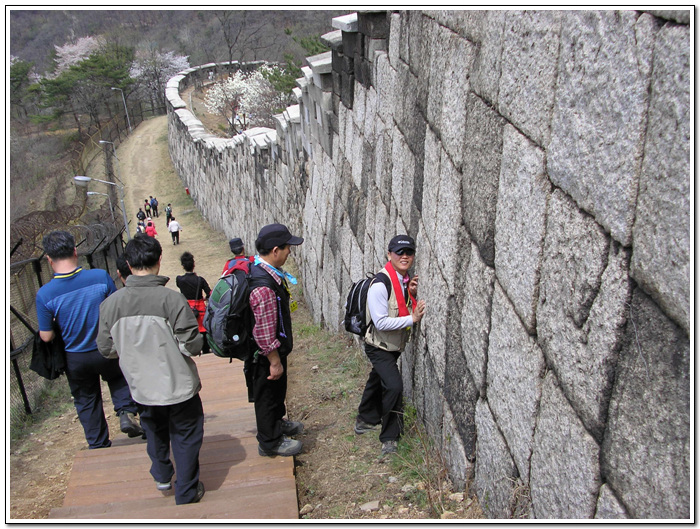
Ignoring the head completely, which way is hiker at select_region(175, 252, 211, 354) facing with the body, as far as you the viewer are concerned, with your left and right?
facing away from the viewer

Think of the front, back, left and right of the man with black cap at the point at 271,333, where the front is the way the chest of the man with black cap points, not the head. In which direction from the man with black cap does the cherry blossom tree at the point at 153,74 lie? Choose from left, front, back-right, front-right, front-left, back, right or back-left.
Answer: left

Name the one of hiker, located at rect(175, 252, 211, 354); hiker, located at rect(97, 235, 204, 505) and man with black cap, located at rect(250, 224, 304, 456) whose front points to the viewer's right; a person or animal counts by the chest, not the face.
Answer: the man with black cap

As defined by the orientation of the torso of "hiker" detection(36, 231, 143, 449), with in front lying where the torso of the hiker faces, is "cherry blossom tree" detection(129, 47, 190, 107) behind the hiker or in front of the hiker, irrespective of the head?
in front

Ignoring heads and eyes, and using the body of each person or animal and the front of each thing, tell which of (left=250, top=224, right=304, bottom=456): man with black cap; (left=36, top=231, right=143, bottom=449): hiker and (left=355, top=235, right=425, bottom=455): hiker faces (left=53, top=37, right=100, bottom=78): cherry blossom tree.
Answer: (left=36, top=231, right=143, bottom=449): hiker

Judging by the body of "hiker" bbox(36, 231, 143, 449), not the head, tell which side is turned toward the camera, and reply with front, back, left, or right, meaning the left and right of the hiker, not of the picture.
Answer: back

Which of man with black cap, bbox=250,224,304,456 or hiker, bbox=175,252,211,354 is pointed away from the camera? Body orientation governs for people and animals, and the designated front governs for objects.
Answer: the hiker

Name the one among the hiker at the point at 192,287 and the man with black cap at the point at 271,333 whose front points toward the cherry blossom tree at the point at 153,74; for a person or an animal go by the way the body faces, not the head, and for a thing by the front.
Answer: the hiker

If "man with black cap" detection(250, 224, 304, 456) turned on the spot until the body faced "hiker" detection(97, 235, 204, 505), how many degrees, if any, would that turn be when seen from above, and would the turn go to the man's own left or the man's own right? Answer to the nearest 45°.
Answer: approximately 135° to the man's own right

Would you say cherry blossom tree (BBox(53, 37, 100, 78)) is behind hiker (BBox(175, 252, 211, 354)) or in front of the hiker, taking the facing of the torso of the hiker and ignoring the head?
in front

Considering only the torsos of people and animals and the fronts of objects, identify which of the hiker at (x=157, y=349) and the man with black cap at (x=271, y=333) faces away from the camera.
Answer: the hiker

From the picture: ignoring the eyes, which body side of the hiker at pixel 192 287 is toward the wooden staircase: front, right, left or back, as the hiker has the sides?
back

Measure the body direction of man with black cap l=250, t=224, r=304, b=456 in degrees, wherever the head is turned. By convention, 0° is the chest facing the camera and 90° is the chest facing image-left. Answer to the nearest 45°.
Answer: approximately 270°

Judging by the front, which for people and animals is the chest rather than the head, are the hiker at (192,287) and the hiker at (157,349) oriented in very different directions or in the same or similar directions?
same or similar directions

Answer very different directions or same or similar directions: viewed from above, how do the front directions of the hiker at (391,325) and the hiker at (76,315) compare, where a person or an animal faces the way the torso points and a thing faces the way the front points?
very different directions

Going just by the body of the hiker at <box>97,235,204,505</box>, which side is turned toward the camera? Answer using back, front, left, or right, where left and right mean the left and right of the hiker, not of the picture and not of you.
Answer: back

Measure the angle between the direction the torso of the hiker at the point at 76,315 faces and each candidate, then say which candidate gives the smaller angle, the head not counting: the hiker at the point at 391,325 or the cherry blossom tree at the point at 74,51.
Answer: the cherry blossom tree

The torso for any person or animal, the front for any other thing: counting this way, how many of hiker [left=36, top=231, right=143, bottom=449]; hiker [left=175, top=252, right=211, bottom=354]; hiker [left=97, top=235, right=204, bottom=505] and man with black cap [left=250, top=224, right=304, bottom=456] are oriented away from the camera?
3
